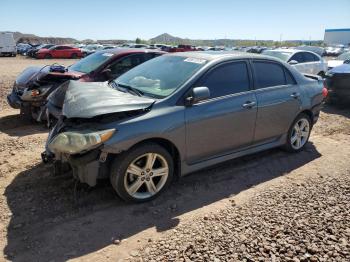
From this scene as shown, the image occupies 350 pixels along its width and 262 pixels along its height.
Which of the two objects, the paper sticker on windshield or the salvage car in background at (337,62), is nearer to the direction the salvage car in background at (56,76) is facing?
the paper sticker on windshield

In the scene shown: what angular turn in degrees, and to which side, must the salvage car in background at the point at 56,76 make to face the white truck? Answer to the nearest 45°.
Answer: approximately 135° to its right

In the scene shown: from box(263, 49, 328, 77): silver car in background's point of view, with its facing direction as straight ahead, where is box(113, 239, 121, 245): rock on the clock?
The rock is roughly at 11 o'clock from the silver car in background.

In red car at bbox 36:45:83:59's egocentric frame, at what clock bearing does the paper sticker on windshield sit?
The paper sticker on windshield is roughly at 9 o'clock from the red car.

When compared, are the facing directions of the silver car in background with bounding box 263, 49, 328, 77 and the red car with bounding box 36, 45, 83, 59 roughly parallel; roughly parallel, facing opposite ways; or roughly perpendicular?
roughly parallel

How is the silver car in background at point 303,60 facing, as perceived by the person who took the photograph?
facing the viewer and to the left of the viewer

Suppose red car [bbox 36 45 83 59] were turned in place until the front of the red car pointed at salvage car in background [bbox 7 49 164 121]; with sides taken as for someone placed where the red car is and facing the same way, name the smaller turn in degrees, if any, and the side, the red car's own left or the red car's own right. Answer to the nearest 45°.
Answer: approximately 90° to the red car's own left

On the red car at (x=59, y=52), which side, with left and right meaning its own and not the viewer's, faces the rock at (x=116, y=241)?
left

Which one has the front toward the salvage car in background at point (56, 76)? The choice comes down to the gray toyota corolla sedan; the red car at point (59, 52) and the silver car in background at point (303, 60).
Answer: the silver car in background

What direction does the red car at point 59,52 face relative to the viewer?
to the viewer's left

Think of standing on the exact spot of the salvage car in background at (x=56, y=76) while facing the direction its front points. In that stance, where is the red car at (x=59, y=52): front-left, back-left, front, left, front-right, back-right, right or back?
back-right

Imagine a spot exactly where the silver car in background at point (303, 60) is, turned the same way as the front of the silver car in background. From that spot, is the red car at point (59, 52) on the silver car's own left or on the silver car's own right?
on the silver car's own right

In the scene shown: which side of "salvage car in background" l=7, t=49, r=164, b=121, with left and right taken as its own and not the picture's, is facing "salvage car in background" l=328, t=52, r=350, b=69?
back

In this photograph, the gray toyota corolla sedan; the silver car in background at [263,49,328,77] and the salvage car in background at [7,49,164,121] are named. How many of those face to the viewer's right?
0

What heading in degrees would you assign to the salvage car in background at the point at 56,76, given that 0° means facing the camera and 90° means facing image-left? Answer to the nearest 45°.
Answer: approximately 45°

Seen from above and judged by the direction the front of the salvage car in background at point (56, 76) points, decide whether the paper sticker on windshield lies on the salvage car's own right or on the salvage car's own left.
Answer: on the salvage car's own left

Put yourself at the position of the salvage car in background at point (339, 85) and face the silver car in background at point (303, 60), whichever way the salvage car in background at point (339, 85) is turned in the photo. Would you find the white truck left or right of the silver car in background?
left
